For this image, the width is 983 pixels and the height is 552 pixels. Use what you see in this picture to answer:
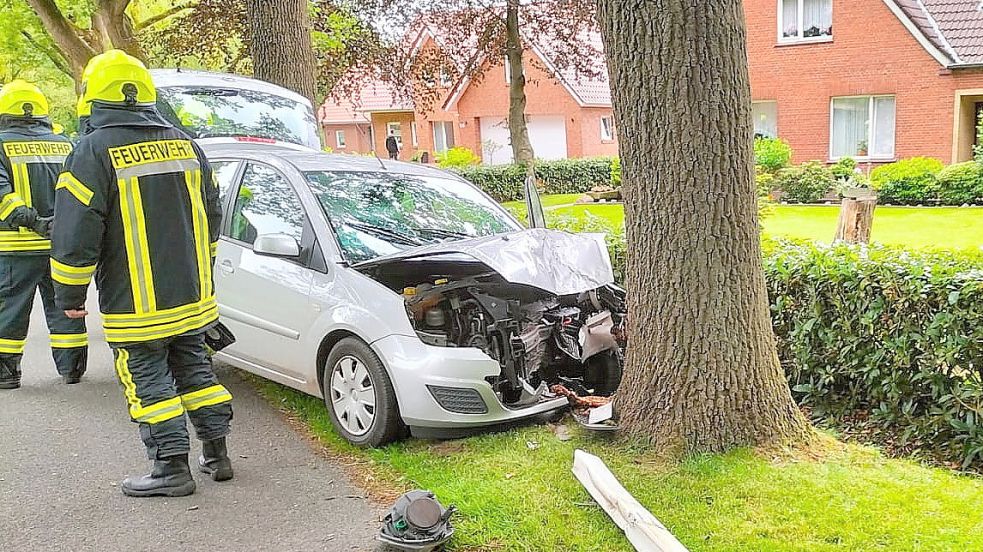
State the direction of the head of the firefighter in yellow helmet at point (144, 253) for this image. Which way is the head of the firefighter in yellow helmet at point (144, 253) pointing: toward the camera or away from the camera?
away from the camera

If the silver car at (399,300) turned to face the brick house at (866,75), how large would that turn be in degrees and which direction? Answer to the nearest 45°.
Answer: approximately 90° to its left

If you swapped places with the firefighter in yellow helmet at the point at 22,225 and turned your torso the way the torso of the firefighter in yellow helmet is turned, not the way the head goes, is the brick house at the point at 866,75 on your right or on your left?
on your right

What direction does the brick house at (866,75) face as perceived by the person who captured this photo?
facing the viewer

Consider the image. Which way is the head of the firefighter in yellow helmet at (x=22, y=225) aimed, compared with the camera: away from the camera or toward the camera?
away from the camera

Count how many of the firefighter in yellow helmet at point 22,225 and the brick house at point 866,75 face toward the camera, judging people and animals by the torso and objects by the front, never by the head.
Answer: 1

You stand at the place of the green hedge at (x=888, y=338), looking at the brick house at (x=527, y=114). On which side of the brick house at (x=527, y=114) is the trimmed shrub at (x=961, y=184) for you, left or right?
right

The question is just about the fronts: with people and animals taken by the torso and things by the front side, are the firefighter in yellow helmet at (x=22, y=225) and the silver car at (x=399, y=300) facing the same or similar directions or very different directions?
very different directions

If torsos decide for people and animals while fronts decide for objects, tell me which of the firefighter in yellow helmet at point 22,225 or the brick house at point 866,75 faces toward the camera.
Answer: the brick house

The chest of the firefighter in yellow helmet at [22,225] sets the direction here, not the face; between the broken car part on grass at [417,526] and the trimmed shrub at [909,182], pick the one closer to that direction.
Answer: the trimmed shrub

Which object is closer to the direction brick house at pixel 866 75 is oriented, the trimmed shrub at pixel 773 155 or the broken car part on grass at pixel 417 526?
the broken car part on grass

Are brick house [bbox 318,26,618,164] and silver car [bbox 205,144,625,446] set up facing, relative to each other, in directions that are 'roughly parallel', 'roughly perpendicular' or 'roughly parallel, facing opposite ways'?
roughly perpendicular

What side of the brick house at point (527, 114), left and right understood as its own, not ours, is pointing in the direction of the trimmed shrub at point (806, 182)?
front

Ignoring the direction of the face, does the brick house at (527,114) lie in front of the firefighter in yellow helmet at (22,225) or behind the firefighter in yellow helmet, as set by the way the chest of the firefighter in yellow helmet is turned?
in front

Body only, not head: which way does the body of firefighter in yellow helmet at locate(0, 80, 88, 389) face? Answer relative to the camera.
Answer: away from the camera
